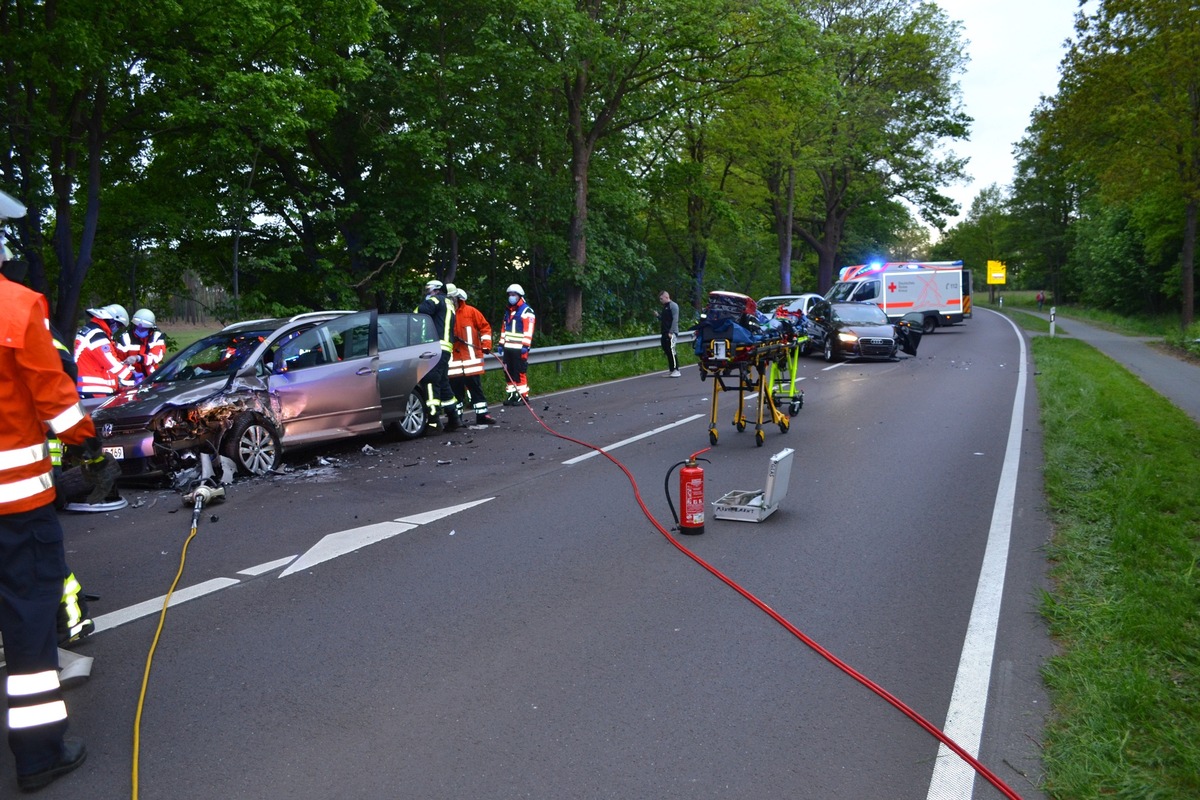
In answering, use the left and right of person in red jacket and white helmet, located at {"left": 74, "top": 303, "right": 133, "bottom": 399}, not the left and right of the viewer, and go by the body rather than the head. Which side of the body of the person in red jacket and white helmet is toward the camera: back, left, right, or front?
right

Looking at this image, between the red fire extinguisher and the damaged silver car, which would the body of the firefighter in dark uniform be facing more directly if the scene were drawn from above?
the damaged silver car

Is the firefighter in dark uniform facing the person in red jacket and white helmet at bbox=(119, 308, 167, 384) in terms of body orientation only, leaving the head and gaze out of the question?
yes

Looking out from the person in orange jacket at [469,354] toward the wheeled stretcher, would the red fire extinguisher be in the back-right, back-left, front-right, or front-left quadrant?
front-right

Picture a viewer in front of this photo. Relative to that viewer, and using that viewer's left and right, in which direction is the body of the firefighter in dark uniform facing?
facing to the left of the viewer

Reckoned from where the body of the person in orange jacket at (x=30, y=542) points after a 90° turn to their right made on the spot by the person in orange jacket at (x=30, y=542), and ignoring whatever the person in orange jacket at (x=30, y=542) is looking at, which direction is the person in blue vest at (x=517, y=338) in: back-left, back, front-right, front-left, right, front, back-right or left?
left

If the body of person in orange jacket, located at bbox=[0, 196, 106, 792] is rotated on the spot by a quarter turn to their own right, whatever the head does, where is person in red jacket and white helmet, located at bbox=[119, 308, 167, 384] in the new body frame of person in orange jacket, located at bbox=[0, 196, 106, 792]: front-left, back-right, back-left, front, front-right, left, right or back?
back-left

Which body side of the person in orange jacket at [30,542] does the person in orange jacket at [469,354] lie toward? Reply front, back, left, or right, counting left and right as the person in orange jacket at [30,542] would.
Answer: front

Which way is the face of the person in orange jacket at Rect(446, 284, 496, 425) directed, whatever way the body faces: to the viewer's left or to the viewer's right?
to the viewer's left

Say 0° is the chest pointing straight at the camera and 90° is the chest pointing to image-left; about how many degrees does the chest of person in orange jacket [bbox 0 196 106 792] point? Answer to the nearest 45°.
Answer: approximately 225°

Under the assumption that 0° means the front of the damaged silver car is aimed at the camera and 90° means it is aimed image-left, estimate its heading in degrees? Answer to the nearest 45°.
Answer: approximately 45°

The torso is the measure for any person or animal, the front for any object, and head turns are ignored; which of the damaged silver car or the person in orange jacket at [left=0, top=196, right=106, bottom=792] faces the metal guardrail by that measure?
the person in orange jacket

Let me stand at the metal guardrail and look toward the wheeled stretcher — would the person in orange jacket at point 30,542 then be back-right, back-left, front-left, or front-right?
front-right

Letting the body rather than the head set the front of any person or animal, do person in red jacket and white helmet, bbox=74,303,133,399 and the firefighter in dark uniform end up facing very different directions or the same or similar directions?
very different directions

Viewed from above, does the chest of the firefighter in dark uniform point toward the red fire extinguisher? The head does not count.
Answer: no

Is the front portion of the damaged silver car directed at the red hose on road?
no
